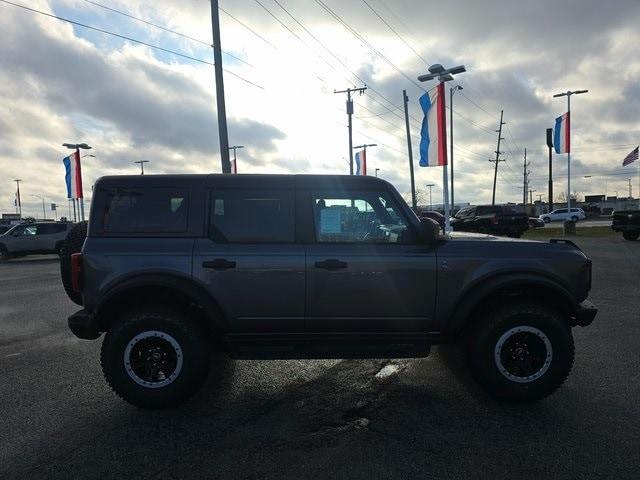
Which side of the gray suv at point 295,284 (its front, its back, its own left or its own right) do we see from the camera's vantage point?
right

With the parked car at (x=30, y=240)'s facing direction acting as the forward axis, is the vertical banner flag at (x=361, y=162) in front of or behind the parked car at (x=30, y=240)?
behind

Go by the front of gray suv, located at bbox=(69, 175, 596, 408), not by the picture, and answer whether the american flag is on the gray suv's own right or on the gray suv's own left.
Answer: on the gray suv's own left

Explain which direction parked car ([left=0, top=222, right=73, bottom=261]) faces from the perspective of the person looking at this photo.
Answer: facing the viewer and to the left of the viewer

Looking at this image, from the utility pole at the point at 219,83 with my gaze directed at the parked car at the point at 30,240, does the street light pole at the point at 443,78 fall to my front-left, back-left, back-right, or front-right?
back-right

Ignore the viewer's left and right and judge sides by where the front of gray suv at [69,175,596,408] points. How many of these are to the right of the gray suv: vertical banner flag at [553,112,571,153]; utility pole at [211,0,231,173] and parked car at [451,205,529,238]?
0

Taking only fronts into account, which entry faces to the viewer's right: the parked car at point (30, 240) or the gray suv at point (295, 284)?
the gray suv

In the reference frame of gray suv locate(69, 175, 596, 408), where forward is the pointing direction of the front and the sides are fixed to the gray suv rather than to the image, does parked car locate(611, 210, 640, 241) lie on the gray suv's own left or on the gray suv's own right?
on the gray suv's own left

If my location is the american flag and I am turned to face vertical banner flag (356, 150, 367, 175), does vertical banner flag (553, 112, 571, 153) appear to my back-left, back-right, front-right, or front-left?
front-left

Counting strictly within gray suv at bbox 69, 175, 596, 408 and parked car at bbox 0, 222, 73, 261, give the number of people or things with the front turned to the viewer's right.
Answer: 1

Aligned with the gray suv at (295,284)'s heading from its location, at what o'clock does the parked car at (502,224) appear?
The parked car is roughly at 10 o'clock from the gray suv.
